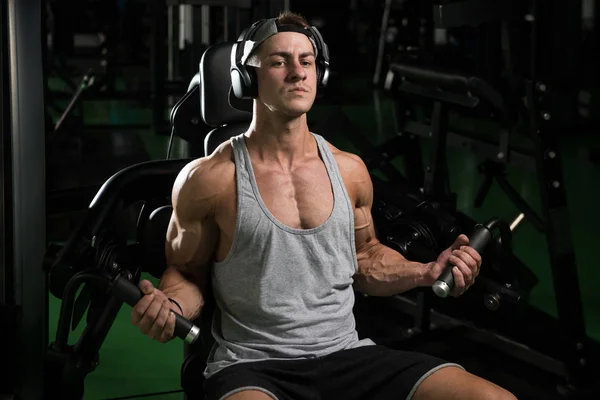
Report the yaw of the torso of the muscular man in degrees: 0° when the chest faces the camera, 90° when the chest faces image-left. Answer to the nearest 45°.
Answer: approximately 315°

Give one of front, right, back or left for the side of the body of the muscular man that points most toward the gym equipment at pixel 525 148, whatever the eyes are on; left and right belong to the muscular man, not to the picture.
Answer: left
